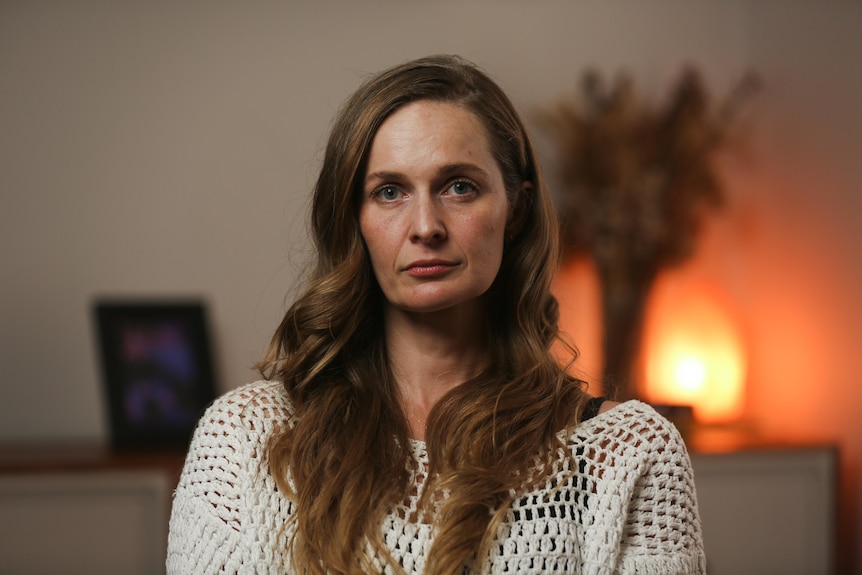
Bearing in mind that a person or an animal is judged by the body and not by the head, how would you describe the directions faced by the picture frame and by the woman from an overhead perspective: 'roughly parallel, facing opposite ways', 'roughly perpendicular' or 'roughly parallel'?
roughly parallel

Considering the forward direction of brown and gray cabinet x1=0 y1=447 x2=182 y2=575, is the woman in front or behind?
in front

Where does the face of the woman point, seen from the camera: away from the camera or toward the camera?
toward the camera

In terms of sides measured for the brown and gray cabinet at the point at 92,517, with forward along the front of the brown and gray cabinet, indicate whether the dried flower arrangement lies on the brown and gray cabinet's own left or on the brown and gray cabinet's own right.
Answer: on the brown and gray cabinet's own left

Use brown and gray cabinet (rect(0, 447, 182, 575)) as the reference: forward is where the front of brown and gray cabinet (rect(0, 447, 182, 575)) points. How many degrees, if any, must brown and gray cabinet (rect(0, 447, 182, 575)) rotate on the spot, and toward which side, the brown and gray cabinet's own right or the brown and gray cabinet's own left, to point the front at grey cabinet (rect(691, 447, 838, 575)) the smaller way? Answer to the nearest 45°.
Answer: approximately 90° to the brown and gray cabinet's own left

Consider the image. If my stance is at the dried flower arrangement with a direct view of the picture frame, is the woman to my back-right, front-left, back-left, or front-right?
front-left

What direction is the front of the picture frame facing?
toward the camera

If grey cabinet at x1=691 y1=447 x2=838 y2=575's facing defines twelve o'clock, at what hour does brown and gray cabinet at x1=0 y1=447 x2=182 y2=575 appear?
brown and gray cabinet at x1=0 y1=447 x2=182 y2=575 is roughly at 2 o'clock from grey cabinet at x1=691 y1=447 x2=838 y2=575.

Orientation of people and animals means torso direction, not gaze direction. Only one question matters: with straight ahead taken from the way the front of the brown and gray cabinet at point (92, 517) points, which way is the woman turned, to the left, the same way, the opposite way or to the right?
the same way

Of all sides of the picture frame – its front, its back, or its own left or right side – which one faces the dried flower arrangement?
left

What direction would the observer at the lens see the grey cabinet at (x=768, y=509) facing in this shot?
facing the viewer

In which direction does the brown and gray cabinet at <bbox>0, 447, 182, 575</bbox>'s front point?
toward the camera

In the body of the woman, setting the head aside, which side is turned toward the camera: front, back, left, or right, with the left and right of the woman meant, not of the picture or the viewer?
front

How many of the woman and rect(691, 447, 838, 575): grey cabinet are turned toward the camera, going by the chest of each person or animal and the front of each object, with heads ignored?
2

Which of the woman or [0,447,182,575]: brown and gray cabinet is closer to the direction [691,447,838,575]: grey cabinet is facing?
the woman
